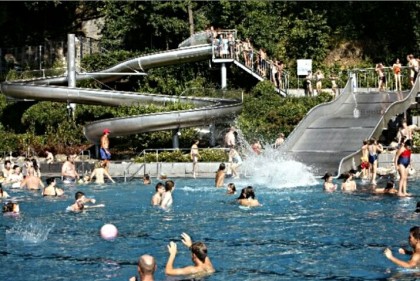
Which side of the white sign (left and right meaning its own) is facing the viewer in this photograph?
front

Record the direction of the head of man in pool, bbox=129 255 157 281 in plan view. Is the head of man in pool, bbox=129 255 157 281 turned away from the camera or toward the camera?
away from the camera

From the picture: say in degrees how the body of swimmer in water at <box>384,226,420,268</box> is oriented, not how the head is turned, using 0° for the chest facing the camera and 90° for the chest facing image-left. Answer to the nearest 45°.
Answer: approximately 90°

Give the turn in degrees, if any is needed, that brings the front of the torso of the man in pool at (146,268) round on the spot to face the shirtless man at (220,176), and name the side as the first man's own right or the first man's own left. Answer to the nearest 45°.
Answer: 0° — they already face them

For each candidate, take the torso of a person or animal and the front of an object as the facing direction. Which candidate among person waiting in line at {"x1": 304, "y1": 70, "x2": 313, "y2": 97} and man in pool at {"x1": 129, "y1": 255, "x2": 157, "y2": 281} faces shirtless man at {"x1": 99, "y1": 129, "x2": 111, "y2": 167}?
the man in pool

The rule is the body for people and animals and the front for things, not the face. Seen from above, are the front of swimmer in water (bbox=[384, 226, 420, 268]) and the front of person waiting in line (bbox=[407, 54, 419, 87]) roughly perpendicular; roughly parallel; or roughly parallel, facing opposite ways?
roughly parallel

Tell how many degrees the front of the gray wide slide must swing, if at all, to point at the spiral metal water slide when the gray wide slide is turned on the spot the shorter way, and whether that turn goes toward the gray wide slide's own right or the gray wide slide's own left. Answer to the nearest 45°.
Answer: approximately 45° to the gray wide slide's own right

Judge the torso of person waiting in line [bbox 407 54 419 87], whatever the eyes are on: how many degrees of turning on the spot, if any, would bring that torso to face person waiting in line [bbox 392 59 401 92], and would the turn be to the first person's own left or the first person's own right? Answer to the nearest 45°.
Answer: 0° — they already face them

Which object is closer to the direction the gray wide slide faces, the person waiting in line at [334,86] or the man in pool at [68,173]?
the man in pool
